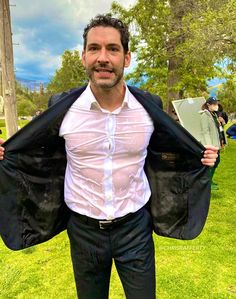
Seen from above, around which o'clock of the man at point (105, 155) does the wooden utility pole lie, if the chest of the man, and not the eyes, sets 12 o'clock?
The wooden utility pole is roughly at 5 o'clock from the man.

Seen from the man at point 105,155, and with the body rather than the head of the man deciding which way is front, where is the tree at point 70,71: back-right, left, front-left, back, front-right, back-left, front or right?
back

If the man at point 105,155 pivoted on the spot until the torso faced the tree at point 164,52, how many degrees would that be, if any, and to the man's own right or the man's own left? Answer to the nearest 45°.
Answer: approximately 180°

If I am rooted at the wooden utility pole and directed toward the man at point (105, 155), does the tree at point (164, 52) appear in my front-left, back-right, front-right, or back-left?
back-left

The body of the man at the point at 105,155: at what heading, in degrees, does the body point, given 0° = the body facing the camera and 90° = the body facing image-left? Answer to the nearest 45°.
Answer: approximately 0°
